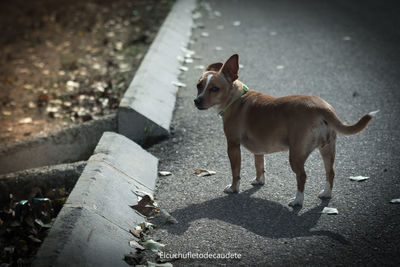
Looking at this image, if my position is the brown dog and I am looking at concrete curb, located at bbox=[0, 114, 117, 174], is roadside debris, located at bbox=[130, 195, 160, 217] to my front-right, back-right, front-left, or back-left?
front-left

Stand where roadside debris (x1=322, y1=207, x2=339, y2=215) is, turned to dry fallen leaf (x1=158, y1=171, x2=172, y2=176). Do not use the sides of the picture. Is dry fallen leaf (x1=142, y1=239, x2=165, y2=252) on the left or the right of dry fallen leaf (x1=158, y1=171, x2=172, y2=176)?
left

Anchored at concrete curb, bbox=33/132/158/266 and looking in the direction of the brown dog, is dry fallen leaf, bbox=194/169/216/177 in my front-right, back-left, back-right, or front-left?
front-left

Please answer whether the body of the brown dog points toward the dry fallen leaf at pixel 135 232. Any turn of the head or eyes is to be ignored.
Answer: no

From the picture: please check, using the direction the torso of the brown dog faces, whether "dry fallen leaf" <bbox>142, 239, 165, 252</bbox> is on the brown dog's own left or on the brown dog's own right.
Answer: on the brown dog's own left

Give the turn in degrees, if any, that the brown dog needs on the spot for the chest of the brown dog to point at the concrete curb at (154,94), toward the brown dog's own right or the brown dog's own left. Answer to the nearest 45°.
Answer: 0° — it already faces it

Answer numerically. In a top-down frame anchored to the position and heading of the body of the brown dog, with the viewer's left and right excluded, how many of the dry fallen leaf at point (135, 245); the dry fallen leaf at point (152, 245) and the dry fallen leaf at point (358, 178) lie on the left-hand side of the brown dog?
2

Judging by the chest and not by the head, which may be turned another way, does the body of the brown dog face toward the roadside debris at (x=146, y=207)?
no

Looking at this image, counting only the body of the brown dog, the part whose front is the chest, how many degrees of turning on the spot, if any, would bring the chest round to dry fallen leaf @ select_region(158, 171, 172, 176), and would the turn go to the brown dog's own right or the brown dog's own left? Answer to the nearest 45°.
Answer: approximately 45° to the brown dog's own left

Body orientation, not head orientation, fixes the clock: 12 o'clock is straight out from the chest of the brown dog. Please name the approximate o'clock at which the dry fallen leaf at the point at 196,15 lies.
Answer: The dry fallen leaf is roughly at 1 o'clock from the brown dog.

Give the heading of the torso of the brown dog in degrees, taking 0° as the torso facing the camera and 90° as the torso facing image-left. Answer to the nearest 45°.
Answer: approximately 135°

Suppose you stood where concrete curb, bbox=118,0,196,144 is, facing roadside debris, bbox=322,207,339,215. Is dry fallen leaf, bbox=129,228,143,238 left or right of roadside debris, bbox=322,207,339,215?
right

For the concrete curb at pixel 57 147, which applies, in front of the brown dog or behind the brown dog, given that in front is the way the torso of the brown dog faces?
in front

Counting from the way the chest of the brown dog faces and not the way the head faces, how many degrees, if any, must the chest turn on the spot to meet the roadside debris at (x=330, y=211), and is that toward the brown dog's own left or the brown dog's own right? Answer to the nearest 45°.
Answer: approximately 180°
